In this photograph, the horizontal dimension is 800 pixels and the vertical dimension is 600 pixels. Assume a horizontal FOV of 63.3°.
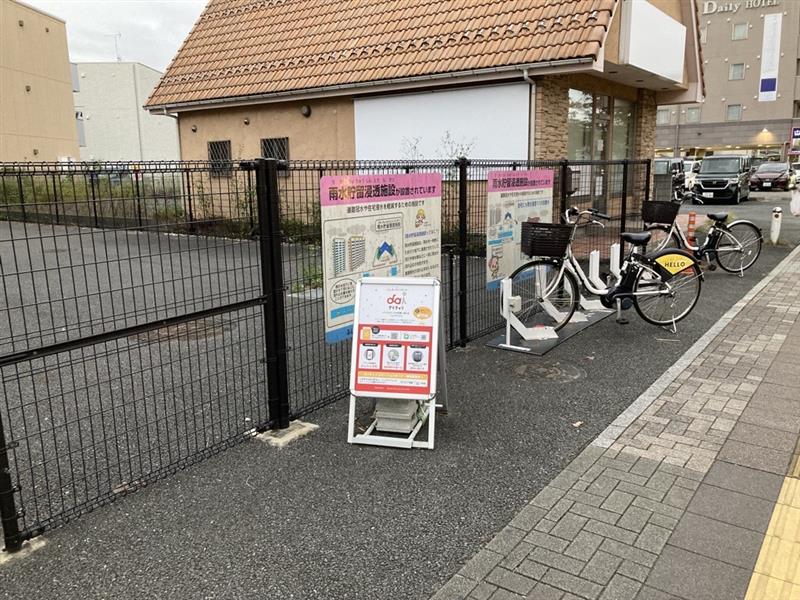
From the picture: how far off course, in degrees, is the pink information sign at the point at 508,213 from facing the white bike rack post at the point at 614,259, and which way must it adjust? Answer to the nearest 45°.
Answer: approximately 90° to its left

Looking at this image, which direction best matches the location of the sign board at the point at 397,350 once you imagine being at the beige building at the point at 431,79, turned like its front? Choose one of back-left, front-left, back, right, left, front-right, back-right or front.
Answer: front-right

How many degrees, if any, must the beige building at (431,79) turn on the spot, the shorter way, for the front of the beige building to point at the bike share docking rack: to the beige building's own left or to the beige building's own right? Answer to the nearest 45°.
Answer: approximately 45° to the beige building's own right

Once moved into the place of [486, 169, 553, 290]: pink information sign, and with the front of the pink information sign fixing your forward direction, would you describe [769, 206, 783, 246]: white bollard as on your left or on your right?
on your left

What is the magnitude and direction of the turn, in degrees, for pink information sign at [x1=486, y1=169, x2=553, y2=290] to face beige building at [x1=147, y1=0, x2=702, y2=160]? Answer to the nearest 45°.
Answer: approximately 135° to its left

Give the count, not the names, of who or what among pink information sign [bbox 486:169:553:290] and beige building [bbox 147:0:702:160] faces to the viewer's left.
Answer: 0
